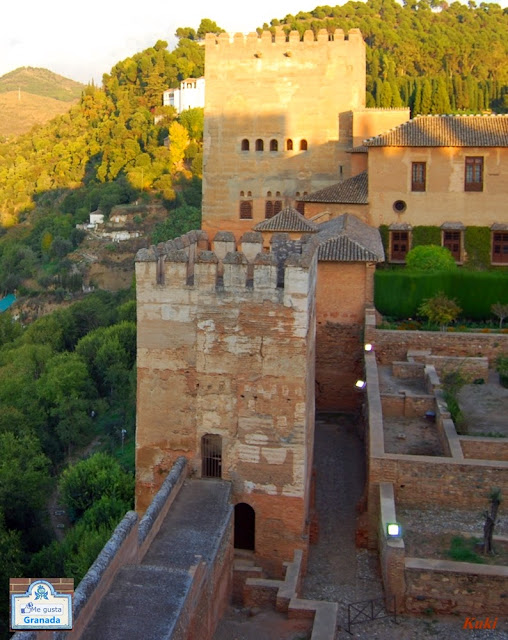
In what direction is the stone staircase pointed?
toward the camera

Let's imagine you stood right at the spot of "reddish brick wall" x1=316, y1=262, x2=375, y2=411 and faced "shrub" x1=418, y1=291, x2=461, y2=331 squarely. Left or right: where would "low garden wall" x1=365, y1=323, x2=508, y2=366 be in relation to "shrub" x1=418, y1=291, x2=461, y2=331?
right

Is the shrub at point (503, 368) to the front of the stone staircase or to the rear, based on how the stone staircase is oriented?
to the rear

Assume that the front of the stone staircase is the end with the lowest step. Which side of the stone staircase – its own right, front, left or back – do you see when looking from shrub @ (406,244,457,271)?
back

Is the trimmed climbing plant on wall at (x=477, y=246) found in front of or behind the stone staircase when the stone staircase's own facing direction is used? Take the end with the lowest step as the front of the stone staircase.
behind

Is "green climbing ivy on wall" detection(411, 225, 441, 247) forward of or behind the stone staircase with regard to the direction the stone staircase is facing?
behind

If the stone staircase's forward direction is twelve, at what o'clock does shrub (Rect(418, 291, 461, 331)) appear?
The shrub is roughly at 7 o'clock from the stone staircase.

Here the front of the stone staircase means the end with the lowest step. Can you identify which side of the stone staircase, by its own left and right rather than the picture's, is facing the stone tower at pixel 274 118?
back

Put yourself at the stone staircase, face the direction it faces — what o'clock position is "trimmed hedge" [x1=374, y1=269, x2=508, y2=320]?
The trimmed hedge is roughly at 7 o'clock from the stone staircase.

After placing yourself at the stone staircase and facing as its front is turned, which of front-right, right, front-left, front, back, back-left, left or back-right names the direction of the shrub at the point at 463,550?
left
